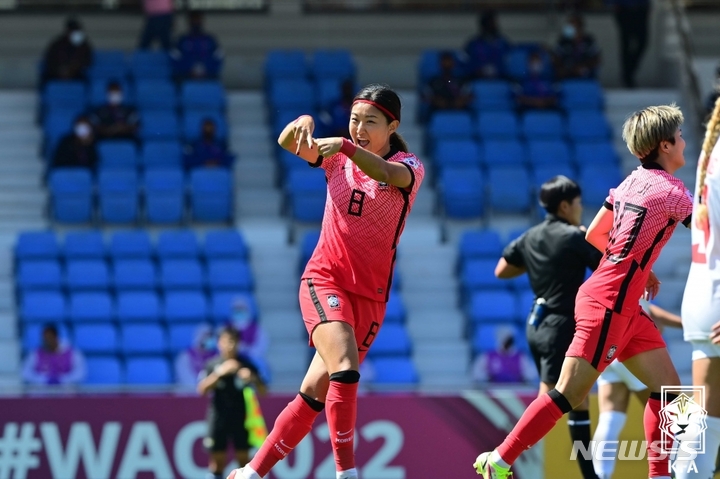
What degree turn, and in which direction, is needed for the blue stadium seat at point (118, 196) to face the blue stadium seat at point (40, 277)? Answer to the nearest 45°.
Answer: approximately 45° to its right

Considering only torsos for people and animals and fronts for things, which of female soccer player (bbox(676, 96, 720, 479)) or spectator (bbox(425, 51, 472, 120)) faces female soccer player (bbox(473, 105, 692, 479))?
the spectator

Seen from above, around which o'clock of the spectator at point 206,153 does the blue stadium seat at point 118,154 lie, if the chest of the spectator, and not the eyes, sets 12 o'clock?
The blue stadium seat is roughly at 3 o'clock from the spectator.

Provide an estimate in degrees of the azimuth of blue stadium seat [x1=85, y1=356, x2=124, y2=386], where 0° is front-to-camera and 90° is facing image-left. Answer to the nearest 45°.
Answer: approximately 0°

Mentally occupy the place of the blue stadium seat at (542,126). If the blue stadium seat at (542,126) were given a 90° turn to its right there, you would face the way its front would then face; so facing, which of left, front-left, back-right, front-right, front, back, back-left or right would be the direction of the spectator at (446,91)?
front

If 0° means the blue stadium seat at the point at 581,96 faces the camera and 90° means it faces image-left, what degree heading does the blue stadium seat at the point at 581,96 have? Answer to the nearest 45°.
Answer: approximately 0°

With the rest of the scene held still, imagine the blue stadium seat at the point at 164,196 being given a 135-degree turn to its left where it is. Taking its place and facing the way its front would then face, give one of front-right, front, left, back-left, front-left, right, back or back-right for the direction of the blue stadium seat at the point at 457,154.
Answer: front-right

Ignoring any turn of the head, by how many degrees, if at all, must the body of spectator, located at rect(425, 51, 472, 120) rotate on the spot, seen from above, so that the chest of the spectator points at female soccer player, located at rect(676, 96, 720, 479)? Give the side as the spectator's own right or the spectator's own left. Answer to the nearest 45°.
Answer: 0° — they already face them
